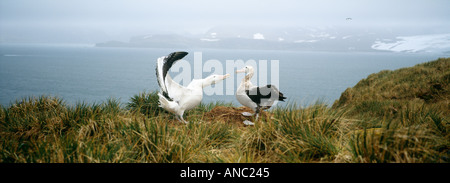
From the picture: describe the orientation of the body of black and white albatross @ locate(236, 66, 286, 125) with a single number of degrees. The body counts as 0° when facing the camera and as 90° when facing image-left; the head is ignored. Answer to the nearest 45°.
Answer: approximately 90°

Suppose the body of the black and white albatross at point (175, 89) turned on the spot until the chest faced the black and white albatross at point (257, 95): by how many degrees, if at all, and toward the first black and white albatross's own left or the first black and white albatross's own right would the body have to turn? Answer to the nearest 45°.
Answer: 0° — it already faces it

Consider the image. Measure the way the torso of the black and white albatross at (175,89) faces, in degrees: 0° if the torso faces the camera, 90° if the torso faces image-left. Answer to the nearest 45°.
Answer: approximately 270°

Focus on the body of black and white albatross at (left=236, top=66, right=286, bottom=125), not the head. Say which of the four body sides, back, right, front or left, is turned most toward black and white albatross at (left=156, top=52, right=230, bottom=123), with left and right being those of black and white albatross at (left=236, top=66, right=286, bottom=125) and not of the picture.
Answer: front

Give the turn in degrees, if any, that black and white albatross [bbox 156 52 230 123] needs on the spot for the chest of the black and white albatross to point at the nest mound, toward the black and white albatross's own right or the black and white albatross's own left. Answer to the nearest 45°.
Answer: approximately 45° to the black and white albatross's own left

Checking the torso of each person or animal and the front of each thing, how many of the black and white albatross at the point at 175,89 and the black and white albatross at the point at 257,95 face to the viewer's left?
1

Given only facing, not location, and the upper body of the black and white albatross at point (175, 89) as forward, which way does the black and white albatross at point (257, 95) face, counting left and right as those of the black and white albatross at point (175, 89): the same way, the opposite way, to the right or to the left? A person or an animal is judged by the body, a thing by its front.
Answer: the opposite way
